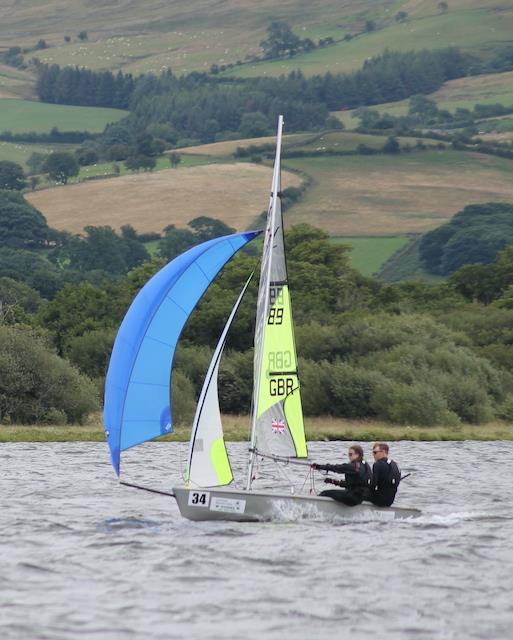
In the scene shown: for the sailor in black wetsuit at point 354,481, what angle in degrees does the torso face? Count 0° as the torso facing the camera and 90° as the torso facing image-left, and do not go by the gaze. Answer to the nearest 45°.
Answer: approximately 90°
